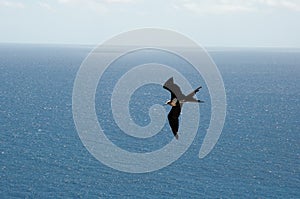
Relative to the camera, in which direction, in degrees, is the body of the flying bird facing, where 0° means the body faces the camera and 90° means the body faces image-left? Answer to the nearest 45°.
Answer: approximately 90°
